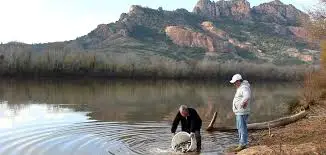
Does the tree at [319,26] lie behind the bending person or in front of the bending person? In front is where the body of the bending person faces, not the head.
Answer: behind

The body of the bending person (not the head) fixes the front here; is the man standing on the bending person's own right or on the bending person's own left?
on the bending person's own left

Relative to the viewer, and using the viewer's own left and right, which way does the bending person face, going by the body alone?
facing the viewer and to the left of the viewer

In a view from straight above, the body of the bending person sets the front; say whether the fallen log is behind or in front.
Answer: behind
